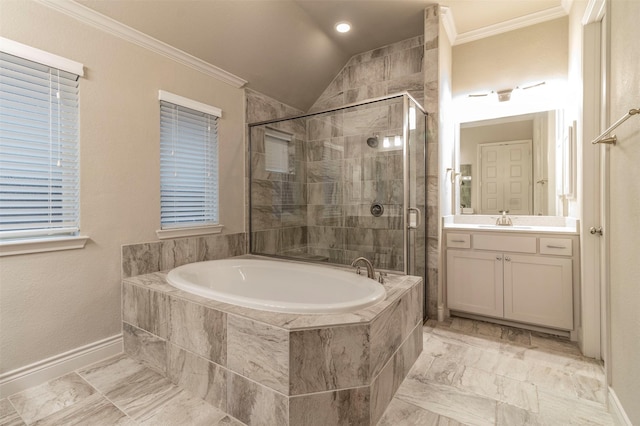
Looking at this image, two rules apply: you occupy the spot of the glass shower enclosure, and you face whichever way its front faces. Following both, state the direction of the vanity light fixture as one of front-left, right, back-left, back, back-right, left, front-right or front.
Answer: front-left

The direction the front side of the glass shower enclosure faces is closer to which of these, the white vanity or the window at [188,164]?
the white vanity

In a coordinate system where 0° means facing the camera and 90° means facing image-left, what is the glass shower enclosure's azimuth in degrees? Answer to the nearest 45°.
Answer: approximately 315°

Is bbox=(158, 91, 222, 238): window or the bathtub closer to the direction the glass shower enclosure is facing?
the bathtub

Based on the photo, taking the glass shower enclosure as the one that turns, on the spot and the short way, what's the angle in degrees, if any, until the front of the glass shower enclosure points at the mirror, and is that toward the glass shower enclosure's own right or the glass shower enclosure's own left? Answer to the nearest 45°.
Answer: approximately 45° to the glass shower enclosure's own left

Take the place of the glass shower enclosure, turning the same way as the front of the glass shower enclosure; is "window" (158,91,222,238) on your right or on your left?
on your right

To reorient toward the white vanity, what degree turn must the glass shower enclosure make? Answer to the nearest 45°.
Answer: approximately 45° to its left
